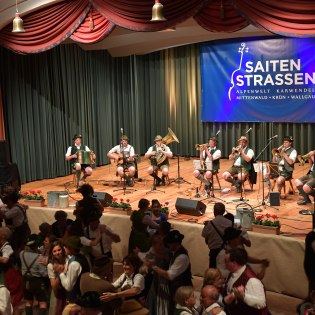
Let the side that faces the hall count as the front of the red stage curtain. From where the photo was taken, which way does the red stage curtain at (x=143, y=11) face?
toward the camera

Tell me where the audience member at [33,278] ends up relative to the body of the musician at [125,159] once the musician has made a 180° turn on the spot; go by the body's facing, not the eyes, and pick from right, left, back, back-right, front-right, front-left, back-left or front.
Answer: back

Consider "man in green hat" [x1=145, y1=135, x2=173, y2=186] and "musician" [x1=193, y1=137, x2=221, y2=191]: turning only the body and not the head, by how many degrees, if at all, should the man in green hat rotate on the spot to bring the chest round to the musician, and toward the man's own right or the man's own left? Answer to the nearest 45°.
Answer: approximately 45° to the man's own left

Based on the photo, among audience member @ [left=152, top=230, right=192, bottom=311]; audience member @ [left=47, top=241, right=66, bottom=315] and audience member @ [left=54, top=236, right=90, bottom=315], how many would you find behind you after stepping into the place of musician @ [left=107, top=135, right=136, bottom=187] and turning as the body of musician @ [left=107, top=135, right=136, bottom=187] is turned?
0

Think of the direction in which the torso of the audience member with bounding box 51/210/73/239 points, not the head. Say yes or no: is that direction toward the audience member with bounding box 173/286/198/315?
no

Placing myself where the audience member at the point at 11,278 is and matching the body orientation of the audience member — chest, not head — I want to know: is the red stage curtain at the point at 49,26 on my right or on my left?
on my right

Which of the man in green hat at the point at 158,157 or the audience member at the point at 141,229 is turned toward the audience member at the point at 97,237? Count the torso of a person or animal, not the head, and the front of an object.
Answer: the man in green hat

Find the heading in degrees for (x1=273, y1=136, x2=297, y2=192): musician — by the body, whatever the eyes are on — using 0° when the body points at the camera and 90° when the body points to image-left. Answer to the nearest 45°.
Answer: approximately 45°

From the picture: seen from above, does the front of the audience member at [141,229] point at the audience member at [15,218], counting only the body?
no

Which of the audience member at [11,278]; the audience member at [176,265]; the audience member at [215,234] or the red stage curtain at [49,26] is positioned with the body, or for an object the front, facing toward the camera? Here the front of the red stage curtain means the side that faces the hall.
the red stage curtain
